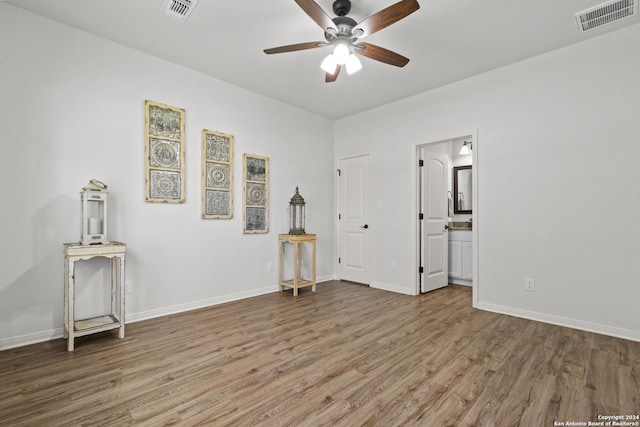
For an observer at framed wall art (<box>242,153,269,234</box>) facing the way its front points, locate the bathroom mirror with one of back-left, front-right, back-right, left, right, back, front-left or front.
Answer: front-left

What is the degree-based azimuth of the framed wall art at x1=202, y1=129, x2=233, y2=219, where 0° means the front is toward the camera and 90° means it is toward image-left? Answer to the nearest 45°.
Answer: approximately 315°

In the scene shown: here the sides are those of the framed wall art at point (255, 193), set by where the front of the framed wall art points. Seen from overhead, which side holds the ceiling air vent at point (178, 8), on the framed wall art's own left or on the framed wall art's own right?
on the framed wall art's own right

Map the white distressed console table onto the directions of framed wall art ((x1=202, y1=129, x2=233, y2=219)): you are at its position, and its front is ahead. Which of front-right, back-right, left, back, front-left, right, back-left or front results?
right

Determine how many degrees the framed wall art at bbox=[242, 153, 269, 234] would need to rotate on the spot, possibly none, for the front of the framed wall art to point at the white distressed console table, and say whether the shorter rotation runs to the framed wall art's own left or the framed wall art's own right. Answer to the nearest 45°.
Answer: approximately 90° to the framed wall art's own right

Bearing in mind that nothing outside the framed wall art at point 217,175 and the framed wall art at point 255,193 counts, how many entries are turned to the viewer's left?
0

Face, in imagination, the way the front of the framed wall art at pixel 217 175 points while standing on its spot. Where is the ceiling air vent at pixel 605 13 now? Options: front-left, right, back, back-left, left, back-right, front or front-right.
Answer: front

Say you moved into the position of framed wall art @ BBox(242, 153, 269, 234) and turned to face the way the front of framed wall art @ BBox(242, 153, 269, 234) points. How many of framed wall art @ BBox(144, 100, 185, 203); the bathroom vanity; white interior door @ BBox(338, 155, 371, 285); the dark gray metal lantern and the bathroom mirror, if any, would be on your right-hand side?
1

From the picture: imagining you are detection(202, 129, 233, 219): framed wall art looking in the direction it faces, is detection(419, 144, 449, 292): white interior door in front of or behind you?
in front

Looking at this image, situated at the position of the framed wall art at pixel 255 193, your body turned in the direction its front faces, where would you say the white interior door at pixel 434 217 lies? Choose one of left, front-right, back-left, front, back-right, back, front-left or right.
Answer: front-left

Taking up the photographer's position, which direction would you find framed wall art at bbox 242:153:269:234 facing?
facing the viewer and to the right of the viewer

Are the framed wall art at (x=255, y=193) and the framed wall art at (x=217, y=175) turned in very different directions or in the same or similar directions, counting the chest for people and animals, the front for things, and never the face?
same or similar directions

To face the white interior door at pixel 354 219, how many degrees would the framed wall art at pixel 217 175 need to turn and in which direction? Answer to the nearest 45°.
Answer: approximately 45° to its left

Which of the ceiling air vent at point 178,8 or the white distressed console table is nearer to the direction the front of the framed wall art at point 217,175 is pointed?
the ceiling air vent

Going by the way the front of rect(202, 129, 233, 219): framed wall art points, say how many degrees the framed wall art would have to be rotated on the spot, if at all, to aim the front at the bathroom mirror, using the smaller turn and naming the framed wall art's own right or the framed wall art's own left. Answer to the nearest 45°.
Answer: approximately 45° to the framed wall art's own left
